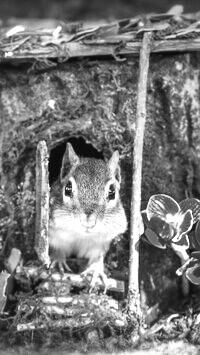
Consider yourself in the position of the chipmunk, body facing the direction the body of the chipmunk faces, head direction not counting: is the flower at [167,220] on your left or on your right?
on your left

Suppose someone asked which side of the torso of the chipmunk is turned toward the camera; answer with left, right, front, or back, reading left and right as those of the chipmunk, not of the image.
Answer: front

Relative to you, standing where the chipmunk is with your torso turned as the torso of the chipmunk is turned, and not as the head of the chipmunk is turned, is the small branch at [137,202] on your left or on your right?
on your left
